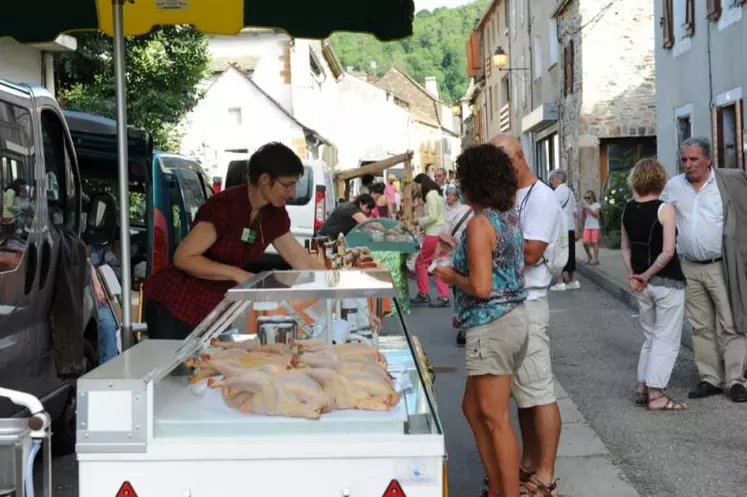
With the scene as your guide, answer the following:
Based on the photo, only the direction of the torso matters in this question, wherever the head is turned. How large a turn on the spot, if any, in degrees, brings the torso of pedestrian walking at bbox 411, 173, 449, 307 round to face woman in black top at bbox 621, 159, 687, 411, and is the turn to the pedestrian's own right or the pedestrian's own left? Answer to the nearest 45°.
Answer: approximately 90° to the pedestrian's own left

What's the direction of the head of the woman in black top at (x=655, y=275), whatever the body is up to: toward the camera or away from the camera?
away from the camera

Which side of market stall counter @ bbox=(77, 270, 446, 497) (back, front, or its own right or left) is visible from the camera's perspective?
right

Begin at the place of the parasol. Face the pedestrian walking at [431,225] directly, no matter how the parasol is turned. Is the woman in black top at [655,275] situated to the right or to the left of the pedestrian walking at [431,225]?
right

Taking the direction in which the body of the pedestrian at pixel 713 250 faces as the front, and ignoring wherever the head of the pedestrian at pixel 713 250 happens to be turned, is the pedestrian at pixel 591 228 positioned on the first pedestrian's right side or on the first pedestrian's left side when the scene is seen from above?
on the first pedestrian's right side
